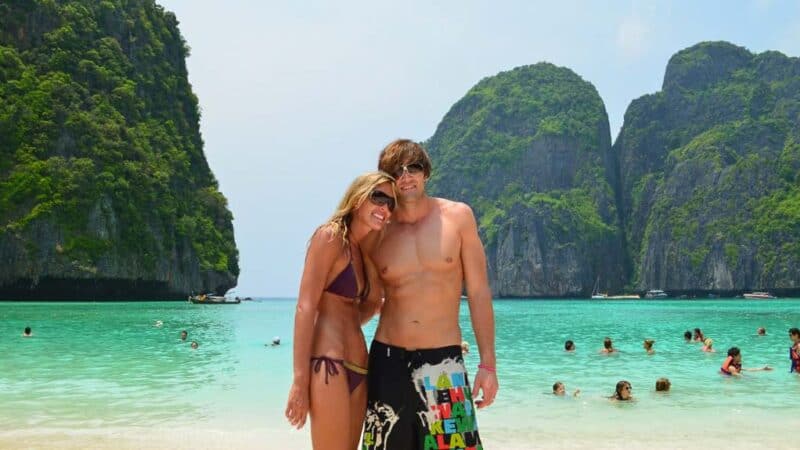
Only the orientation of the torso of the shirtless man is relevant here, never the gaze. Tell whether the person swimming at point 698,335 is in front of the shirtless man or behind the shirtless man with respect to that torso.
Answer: behind

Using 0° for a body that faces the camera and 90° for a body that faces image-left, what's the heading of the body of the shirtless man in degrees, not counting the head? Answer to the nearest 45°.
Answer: approximately 0°

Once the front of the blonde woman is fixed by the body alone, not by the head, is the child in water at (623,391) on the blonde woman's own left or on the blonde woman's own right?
on the blonde woman's own left

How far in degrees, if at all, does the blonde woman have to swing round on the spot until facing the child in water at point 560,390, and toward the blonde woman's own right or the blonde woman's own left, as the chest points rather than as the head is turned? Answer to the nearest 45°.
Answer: approximately 135° to the blonde woman's own left

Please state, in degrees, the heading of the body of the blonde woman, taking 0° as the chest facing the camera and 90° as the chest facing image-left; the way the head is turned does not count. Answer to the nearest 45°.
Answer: approximately 315°
